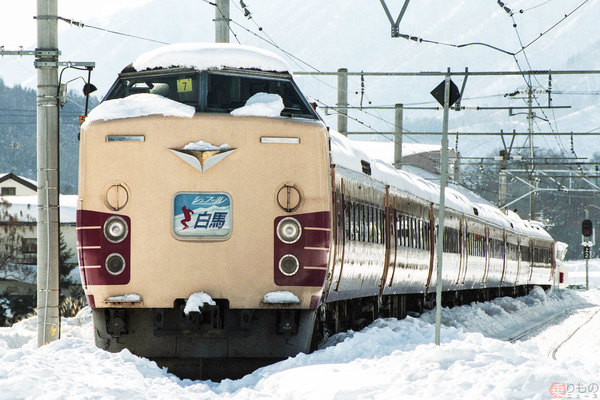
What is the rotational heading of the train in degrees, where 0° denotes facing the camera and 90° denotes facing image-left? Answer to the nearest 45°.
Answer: approximately 0°

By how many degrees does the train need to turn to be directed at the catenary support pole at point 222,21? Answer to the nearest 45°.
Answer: approximately 180°

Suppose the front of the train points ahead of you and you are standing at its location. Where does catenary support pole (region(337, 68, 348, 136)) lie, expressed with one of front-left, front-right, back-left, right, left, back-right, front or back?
back

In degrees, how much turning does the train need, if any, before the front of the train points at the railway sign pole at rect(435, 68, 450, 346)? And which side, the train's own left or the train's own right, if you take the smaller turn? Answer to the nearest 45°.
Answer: approximately 135° to the train's own left
